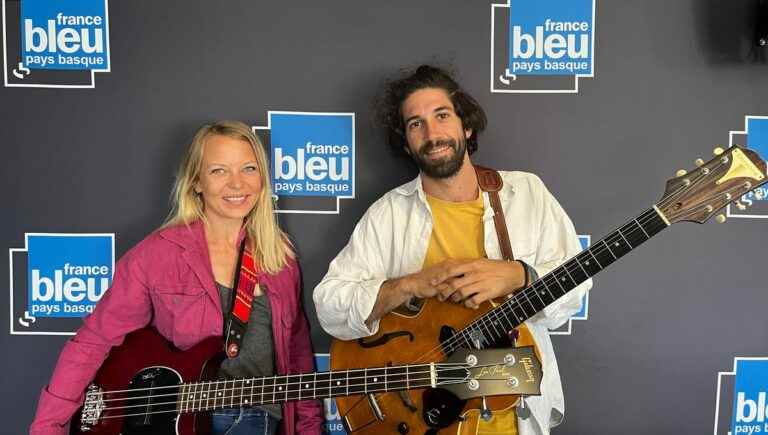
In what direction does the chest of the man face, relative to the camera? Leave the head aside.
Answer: toward the camera

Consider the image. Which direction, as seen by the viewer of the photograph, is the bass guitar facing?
facing the viewer

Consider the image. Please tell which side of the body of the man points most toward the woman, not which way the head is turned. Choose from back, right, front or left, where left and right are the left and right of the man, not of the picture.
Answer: right

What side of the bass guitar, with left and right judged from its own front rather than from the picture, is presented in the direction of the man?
left

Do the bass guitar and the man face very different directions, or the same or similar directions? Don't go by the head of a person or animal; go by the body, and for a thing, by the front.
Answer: same or similar directions

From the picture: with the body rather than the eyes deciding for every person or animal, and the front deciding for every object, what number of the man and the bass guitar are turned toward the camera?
2
